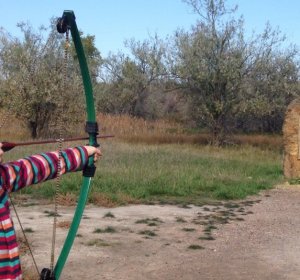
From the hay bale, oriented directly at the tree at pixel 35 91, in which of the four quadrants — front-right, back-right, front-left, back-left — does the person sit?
back-left

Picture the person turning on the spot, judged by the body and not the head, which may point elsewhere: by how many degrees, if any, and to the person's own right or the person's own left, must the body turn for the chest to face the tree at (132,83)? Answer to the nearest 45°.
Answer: approximately 180°

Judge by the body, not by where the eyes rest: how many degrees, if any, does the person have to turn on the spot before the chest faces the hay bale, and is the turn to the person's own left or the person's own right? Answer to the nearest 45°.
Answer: approximately 135° to the person's own left

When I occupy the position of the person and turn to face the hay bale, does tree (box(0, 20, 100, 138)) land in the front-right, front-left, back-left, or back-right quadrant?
front-left

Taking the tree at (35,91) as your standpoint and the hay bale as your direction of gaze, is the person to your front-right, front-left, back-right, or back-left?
front-right

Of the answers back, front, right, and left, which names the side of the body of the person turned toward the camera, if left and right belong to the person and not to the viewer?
front

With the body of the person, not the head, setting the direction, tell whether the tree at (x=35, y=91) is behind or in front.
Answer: behind

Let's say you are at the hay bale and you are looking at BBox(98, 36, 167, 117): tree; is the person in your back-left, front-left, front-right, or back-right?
back-left
